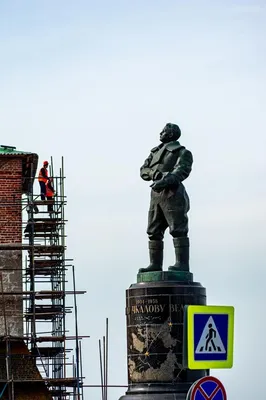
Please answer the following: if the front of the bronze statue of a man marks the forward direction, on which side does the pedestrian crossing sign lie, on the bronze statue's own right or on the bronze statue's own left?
on the bronze statue's own left

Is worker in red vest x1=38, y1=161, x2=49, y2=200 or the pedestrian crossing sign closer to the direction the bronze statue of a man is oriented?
the pedestrian crossing sign

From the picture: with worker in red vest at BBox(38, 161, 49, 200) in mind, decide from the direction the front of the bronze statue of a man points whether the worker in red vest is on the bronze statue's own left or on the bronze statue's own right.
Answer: on the bronze statue's own right

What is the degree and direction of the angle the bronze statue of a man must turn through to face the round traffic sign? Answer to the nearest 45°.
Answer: approximately 45° to its left

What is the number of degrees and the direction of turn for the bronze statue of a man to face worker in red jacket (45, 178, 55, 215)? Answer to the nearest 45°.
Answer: approximately 135° to its right

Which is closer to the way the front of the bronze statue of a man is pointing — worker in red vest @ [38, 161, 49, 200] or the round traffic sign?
the round traffic sign
